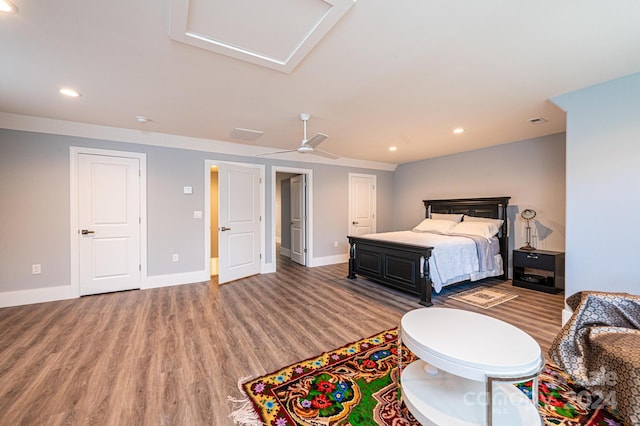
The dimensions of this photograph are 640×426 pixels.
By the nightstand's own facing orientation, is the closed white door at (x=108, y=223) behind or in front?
in front

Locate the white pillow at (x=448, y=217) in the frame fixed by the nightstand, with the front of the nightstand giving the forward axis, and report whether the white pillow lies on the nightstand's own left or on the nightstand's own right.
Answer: on the nightstand's own right

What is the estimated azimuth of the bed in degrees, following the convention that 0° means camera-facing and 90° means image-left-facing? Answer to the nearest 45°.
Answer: approximately 45°

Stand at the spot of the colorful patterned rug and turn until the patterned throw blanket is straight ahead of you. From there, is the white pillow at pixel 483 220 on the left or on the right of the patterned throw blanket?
left

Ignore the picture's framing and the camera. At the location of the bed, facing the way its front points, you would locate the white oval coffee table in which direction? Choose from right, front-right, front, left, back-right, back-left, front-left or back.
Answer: front-left

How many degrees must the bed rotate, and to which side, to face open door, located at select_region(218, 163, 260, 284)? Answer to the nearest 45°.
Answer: approximately 45° to its right

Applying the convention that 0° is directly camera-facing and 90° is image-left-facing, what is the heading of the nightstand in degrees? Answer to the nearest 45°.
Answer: approximately 45°
